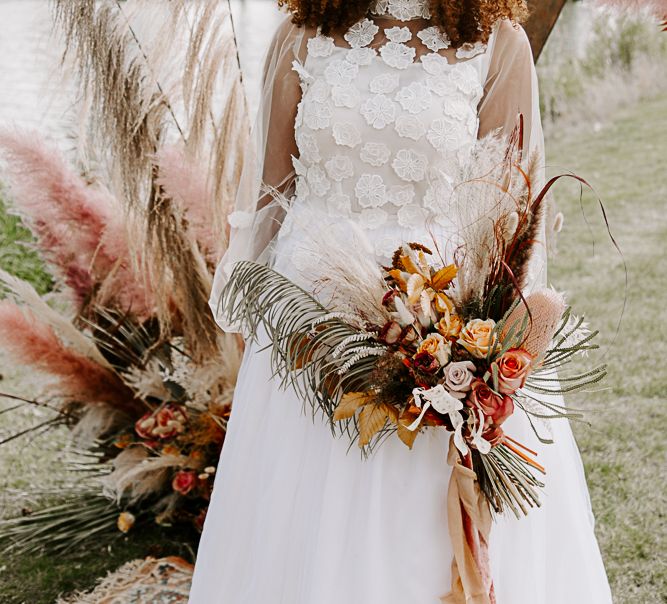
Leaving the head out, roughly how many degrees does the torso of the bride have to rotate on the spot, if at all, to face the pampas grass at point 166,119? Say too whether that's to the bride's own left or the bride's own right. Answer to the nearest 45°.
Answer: approximately 135° to the bride's own right

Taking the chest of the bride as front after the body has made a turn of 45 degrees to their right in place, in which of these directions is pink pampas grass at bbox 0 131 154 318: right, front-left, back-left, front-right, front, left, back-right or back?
right

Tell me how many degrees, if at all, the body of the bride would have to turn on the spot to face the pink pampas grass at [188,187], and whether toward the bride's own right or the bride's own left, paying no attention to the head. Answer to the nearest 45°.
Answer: approximately 135° to the bride's own right

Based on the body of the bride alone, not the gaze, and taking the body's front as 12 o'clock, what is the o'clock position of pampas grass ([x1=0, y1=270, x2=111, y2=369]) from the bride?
The pampas grass is roughly at 4 o'clock from the bride.

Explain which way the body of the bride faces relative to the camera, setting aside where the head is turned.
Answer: toward the camera
